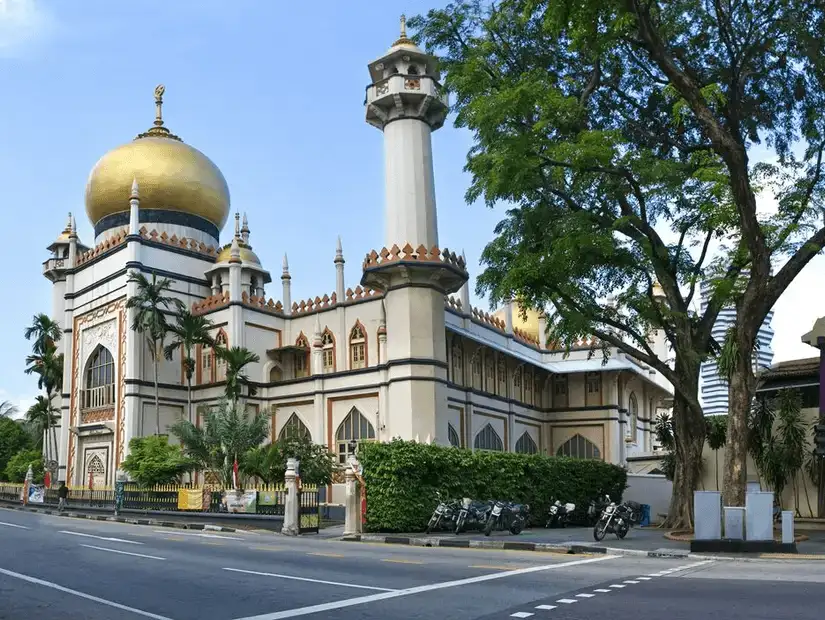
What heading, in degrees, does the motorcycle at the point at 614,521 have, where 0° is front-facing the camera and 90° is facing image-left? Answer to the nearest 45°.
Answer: approximately 45°

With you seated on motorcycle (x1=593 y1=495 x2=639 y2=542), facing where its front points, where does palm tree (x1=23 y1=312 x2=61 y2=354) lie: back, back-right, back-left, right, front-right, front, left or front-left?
right

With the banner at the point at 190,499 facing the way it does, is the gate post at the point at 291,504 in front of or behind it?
in front

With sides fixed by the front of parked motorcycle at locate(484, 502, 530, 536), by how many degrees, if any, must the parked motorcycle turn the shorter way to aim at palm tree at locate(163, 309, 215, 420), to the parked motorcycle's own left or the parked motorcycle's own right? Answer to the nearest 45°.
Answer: approximately 90° to the parked motorcycle's own right

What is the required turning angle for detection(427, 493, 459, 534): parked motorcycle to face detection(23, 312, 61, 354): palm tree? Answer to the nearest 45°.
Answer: approximately 90° to its right

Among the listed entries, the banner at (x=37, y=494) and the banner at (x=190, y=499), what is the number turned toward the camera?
2

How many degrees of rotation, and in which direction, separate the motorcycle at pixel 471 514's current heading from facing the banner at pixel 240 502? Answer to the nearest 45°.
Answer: approximately 90° to its right

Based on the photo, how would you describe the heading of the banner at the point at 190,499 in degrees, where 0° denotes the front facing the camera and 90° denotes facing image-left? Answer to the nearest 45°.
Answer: approximately 0°

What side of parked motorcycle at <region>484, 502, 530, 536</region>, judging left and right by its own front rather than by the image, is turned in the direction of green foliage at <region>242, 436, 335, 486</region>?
right

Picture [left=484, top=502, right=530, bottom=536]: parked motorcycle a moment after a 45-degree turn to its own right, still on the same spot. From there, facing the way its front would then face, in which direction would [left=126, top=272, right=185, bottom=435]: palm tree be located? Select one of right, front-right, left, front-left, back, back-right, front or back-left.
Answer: front-right

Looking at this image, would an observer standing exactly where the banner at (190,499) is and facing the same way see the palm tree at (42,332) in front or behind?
behind

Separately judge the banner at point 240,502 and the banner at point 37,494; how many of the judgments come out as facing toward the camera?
2

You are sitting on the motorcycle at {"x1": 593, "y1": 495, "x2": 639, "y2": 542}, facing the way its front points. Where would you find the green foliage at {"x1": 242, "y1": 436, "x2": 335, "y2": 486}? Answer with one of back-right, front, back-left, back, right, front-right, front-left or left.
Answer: right
